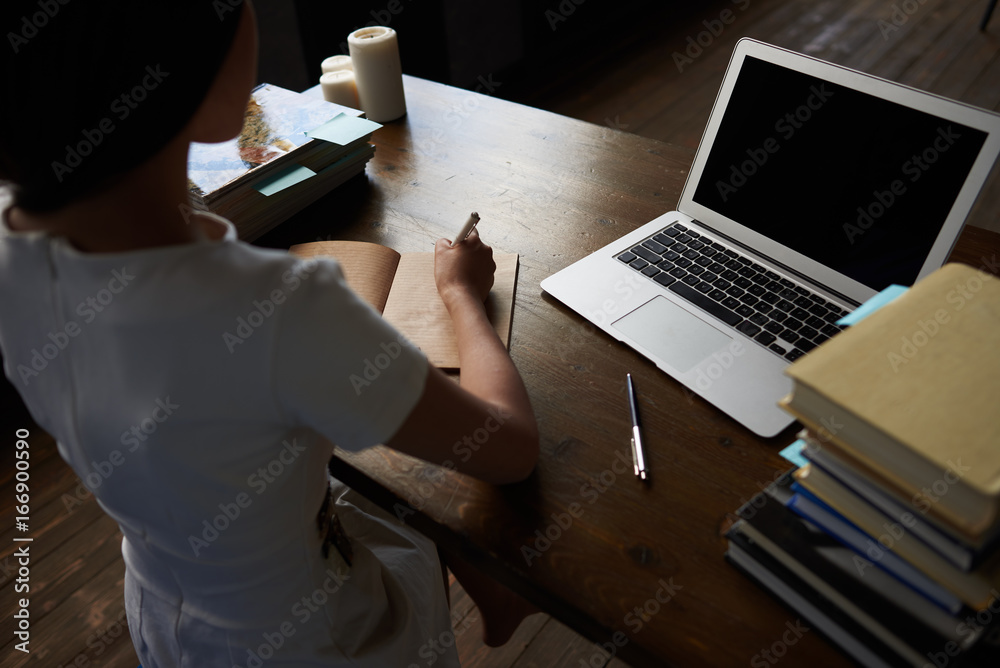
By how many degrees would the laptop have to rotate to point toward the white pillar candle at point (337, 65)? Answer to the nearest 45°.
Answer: approximately 90° to its right

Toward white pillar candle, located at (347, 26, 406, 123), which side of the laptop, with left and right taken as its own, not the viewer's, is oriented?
right

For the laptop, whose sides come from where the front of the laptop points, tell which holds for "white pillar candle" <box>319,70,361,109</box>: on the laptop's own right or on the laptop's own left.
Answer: on the laptop's own right

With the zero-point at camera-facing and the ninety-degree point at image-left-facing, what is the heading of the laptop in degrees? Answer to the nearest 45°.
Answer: approximately 45°
